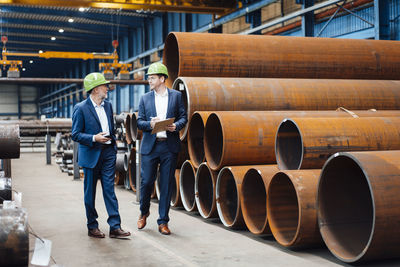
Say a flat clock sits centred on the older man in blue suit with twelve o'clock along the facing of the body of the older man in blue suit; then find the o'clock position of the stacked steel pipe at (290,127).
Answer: The stacked steel pipe is roughly at 10 o'clock from the older man in blue suit.

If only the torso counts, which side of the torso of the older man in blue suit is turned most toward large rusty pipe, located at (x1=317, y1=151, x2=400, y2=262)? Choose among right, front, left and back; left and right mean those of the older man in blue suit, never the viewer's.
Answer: front

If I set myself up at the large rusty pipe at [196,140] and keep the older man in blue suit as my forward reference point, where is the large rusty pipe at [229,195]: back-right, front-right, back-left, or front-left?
front-left

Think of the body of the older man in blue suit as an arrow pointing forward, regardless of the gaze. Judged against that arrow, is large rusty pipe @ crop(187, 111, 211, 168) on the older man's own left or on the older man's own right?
on the older man's own left

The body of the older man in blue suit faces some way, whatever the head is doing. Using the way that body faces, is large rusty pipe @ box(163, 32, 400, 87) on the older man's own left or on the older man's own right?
on the older man's own left

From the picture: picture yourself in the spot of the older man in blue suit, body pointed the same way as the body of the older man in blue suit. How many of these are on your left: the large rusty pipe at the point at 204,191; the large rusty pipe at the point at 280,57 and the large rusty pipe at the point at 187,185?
3

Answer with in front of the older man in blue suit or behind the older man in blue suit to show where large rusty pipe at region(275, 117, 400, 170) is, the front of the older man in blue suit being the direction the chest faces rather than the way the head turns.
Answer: in front

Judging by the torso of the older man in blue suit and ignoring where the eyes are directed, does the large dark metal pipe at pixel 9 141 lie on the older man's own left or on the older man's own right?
on the older man's own right

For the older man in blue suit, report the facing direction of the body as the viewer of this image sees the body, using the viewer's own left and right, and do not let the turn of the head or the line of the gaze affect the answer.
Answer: facing the viewer and to the right of the viewer

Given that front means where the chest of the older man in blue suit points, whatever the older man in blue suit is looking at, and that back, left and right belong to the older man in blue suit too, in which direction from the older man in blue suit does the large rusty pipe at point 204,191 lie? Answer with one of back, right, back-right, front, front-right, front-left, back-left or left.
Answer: left

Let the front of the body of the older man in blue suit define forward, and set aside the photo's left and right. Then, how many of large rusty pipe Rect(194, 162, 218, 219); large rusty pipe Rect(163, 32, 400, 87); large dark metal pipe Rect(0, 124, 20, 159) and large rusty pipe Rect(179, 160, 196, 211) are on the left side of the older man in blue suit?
3

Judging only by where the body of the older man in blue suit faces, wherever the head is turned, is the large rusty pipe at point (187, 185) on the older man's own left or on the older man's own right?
on the older man's own left

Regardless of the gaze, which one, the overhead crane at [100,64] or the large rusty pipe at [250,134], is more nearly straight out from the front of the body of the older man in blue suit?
the large rusty pipe

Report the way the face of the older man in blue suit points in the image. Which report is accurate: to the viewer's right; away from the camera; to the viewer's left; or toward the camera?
to the viewer's right

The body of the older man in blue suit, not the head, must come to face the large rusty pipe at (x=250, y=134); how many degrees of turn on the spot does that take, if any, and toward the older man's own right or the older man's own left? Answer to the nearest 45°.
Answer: approximately 45° to the older man's own left

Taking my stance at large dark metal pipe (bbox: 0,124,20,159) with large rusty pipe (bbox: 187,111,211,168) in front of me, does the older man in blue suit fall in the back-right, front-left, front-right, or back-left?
front-right
